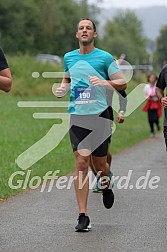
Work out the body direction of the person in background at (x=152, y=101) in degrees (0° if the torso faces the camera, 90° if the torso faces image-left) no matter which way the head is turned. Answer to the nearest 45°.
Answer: approximately 0°

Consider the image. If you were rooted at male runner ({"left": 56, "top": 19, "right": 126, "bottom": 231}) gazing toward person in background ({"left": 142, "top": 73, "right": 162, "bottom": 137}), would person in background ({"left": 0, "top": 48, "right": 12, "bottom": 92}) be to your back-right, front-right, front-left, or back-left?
back-left

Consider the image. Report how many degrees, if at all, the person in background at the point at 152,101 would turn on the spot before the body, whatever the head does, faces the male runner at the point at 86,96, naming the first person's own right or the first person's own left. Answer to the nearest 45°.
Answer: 0° — they already face them

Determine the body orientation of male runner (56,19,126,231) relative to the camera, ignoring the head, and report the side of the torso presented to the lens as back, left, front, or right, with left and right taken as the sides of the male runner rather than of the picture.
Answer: front

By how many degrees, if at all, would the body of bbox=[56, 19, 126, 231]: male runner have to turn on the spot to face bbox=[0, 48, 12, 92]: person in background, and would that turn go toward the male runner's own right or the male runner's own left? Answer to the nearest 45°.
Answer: approximately 45° to the male runner's own right

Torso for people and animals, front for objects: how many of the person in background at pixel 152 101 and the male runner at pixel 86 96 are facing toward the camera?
2

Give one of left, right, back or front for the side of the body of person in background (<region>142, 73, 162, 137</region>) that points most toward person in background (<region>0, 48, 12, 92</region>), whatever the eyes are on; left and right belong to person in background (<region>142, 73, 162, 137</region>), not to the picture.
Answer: front

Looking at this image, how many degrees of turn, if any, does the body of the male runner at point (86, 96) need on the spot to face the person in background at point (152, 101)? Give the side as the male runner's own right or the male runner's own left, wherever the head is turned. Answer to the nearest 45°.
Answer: approximately 180°
